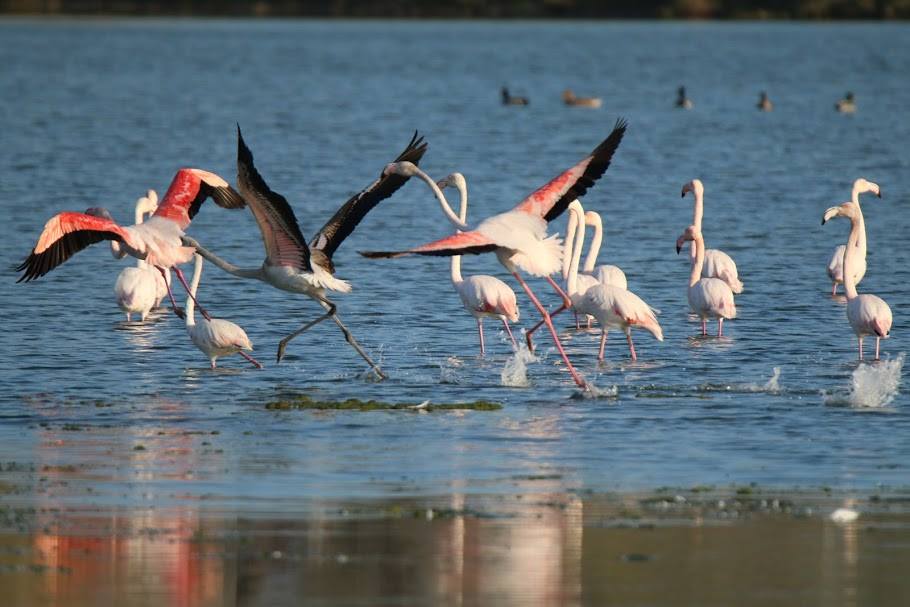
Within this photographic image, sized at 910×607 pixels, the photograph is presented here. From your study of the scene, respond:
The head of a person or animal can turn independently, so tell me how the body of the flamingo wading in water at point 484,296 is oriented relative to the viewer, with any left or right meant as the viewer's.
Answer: facing to the left of the viewer

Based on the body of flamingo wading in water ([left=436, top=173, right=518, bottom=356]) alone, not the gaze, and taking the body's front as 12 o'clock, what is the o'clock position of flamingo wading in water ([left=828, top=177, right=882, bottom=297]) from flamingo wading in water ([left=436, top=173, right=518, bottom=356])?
flamingo wading in water ([left=828, top=177, right=882, bottom=297]) is roughly at 5 o'clock from flamingo wading in water ([left=436, top=173, right=518, bottom=356]).

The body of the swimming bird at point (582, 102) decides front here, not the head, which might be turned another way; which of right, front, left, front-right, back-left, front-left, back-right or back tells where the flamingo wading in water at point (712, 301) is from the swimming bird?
left

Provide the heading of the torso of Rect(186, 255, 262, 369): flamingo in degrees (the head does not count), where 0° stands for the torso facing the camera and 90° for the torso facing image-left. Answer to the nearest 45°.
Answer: approximately 90°

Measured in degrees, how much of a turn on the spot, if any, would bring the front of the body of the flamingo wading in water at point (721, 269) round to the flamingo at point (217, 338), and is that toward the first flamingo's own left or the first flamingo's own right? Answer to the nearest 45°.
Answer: approximately 45° to the first flamingo's own left

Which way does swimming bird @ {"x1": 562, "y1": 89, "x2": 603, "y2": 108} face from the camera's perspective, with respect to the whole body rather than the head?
to the viewer's left

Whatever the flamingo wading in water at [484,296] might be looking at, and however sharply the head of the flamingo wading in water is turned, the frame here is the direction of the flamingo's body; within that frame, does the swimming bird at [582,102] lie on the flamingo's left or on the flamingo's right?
on the flamingo's right

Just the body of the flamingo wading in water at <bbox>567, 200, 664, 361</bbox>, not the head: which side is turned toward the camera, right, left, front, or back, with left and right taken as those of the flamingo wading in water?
left

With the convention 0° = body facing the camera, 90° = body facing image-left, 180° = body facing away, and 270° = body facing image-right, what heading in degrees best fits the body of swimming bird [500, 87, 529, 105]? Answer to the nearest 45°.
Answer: approximately 90°

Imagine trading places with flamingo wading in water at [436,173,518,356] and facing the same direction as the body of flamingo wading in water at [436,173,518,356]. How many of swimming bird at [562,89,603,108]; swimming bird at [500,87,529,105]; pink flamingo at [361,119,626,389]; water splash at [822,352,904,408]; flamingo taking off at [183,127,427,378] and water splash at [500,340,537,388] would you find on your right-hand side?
2

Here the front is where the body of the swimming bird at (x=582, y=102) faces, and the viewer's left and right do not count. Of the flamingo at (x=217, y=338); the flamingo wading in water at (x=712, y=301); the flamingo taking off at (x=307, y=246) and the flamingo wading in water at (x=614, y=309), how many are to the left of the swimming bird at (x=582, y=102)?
4

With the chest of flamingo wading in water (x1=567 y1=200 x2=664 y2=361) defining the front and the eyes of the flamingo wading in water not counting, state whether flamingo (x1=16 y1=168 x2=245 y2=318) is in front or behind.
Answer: in front

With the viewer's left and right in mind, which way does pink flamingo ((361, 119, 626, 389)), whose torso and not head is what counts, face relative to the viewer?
facing away from the viewer and to the left of the viewer

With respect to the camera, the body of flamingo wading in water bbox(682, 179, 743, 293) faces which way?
to the viewer's left

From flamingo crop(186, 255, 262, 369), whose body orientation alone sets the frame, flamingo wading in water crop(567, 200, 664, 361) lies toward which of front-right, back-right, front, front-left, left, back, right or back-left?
back
